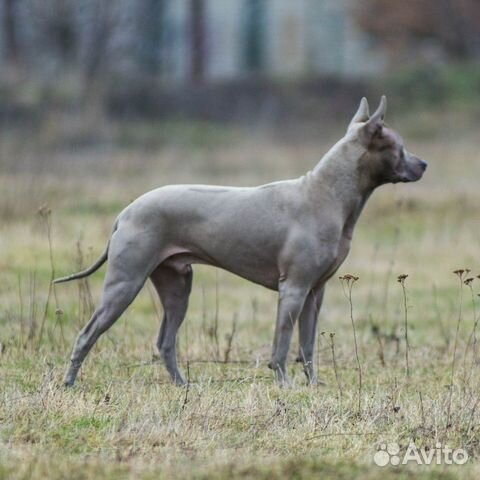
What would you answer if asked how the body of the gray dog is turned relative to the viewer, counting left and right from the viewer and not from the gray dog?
facing to the right of the viewer

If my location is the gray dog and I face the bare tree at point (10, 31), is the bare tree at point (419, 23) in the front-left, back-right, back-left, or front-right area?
front-right

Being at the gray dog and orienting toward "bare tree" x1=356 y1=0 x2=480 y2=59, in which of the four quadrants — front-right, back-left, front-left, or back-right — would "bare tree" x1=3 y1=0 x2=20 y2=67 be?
front-left

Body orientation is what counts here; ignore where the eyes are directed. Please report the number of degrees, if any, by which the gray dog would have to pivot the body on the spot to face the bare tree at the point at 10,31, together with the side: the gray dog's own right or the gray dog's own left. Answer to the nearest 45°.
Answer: approximately 90° to the gray dog's own left

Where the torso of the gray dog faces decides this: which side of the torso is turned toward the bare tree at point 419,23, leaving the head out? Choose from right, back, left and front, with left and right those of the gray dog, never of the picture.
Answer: left
